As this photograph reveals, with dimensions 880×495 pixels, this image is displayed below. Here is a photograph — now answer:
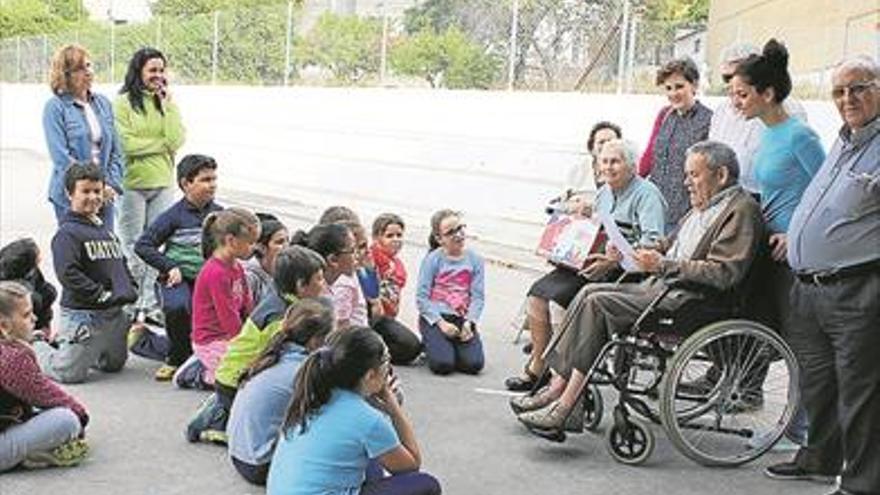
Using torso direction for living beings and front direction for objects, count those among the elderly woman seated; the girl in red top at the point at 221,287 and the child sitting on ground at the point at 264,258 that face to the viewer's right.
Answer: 2

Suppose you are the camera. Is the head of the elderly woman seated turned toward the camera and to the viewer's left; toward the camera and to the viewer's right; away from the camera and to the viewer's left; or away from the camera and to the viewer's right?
toward the camera and to the viewer's left

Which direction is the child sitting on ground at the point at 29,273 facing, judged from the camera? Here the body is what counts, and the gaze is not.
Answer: to the viewer's right

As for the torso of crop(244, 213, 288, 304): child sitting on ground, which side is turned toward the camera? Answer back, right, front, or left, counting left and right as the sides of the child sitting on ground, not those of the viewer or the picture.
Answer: right

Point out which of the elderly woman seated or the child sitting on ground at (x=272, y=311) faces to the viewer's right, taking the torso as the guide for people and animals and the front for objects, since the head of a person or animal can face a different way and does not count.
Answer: the child sitting on ground

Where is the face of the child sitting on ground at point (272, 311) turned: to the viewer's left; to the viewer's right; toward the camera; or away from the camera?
to the viewer's right

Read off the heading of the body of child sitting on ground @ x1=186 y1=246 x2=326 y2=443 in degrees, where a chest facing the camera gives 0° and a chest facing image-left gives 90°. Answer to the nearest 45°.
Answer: approximately 270°

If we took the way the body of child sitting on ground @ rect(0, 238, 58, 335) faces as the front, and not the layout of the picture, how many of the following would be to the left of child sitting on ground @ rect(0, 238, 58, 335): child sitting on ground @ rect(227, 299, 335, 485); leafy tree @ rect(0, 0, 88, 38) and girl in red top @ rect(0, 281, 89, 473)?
1

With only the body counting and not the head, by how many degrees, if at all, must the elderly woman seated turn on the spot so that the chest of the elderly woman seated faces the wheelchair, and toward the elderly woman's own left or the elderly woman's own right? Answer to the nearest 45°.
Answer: approximately 90° to the elderly woman's own left

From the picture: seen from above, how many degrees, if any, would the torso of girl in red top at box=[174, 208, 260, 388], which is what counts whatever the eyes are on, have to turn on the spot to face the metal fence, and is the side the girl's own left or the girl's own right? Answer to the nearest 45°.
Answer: approximately 90° to the girl's own left

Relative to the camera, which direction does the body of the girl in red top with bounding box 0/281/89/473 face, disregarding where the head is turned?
to the viewer's right

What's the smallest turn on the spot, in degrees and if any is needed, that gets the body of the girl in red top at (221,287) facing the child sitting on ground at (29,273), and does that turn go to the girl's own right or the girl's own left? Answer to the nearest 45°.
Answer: approximately 135° to the girl's own left

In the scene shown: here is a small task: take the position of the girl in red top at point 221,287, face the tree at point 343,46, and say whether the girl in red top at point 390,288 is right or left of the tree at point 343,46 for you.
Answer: right

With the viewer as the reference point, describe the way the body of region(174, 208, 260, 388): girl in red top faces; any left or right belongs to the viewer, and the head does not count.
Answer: facing to the right of the viewer

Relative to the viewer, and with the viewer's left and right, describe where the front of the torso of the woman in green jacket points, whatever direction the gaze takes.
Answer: facing the viewer and to the right of the viewer
